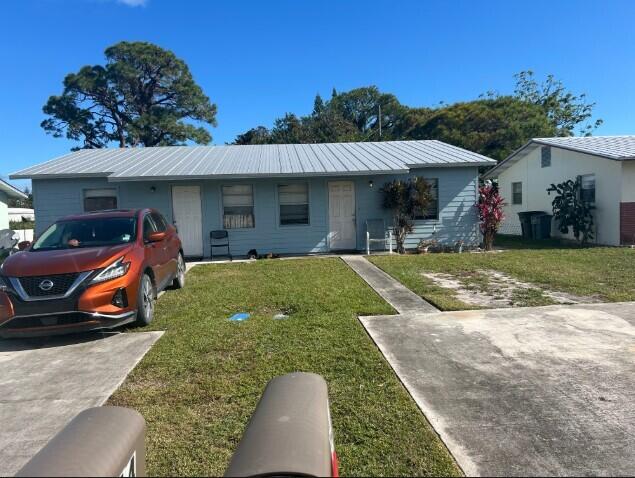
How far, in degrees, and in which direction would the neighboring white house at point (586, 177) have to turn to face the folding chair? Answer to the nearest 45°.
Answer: approximately 90° to its right

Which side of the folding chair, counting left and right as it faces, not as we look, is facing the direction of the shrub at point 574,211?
left

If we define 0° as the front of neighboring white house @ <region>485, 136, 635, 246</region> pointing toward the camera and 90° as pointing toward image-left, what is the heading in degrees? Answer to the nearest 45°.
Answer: approximately 315°

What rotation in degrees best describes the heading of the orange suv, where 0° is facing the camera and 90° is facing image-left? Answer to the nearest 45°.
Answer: approximately 45°

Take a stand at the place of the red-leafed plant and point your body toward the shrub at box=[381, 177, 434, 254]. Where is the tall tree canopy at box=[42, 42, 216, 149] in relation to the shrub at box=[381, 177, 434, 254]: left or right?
right

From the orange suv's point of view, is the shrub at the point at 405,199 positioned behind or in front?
behind

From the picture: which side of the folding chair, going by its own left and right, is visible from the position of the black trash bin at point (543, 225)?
left

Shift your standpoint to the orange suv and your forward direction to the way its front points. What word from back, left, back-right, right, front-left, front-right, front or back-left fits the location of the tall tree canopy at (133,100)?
back-right

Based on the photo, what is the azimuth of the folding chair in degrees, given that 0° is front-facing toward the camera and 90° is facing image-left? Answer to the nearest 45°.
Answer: approximately 0°
